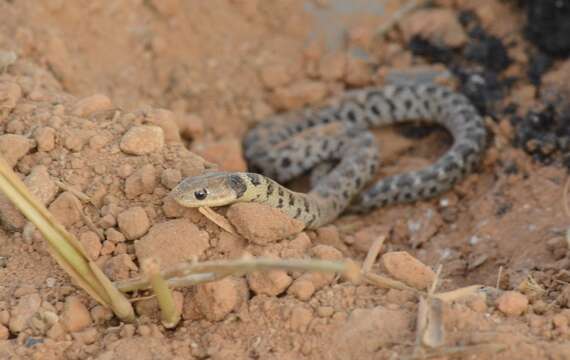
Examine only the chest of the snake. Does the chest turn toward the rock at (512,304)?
no

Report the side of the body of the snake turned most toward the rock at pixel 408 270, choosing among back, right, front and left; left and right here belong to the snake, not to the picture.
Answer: left

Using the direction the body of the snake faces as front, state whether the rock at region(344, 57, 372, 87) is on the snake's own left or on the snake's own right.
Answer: on the snake's own right

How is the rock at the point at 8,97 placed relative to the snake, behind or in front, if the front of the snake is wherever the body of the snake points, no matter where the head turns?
in front

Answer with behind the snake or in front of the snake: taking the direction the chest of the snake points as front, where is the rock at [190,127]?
in front

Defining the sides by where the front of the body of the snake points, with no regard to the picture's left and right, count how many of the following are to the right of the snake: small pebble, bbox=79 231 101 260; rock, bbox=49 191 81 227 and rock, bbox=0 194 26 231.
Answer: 0

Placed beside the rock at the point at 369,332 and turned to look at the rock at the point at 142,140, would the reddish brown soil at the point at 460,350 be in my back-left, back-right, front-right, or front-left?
back-right

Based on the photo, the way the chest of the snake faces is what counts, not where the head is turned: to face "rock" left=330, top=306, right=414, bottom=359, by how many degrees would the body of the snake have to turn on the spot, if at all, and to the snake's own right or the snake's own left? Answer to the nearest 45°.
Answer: approximately 90° to the snake's own left

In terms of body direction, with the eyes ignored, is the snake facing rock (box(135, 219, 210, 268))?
no

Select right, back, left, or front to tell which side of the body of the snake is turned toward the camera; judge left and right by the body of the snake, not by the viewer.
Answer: left

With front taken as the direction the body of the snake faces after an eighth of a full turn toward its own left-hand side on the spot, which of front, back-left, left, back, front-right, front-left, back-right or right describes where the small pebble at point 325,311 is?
front-left

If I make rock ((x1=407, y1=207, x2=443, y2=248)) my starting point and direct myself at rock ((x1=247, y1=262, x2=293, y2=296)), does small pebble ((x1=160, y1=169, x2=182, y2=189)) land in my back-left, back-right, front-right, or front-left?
front-right

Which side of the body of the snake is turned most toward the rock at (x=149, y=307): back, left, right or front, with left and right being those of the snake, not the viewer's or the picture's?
left

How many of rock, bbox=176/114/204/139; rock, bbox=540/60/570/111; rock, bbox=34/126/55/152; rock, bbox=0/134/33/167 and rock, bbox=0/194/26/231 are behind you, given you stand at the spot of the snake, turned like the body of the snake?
1

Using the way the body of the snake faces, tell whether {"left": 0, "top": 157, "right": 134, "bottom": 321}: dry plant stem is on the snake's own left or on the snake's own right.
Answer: on the snake's own left
